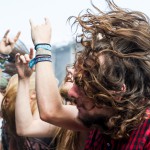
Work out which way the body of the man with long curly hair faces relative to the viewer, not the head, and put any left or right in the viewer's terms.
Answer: facing to the left of the viewer
